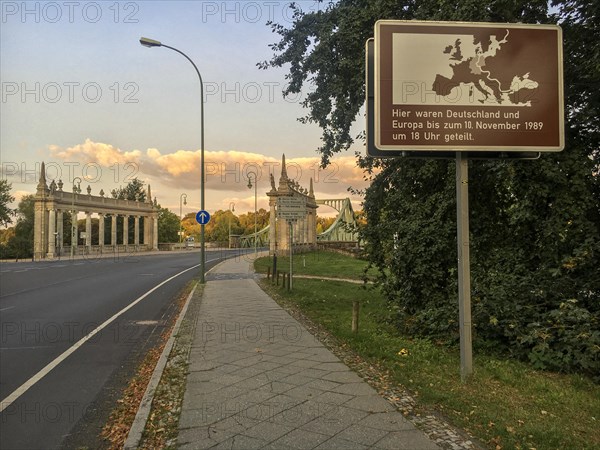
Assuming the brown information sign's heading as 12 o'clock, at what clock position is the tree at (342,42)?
The tree is roughly at 5 o'clock from the brown information sign.

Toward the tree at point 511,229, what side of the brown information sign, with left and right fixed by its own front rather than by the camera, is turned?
back

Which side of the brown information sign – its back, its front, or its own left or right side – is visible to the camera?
front
